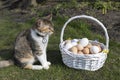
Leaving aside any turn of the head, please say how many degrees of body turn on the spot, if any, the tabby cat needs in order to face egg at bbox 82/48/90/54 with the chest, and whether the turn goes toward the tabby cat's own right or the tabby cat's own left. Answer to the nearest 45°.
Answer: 0° — it already faces it

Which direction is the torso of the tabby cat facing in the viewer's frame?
to the viewer's right
